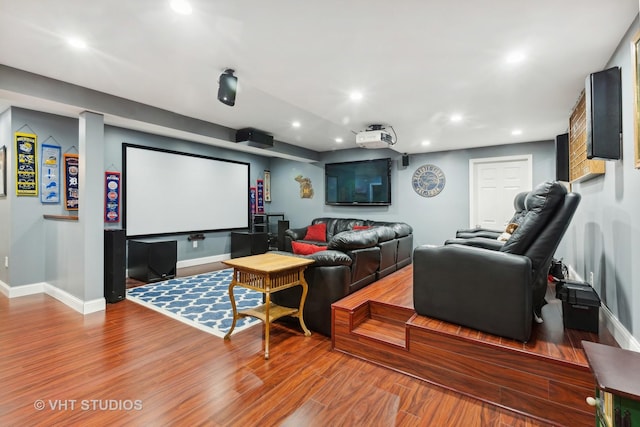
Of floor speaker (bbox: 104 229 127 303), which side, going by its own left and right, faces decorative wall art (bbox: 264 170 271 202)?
left

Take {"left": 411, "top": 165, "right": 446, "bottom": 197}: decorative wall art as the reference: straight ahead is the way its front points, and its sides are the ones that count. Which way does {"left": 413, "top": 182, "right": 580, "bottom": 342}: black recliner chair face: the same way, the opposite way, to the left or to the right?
to the right

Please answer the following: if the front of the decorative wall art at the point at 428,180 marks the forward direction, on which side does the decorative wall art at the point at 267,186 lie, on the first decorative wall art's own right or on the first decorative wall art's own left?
on the first decorative wall art's own right

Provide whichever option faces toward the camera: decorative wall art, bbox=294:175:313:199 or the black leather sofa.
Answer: the decorative wall art

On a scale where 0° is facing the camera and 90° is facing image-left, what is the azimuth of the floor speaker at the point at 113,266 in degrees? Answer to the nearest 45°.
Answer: approximately 315°

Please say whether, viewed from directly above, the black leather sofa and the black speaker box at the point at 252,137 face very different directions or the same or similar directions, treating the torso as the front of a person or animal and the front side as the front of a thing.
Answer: very different directions

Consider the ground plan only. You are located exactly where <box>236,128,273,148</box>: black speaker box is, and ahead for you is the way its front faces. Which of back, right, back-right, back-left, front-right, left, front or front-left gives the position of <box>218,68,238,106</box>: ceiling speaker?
front-right

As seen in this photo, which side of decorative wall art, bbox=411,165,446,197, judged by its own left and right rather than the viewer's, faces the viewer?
front

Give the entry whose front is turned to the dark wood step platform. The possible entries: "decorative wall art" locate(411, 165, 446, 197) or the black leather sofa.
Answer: the decorative wall art

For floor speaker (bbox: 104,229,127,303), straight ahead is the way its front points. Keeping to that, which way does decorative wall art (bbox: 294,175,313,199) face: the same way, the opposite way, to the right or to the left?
to the right

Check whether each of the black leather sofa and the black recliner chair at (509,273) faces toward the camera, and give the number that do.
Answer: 0

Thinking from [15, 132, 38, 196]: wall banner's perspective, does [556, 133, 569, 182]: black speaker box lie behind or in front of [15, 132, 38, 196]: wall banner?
in front

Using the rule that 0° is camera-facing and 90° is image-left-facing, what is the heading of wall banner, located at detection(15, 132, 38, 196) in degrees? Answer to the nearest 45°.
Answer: approximately 315°

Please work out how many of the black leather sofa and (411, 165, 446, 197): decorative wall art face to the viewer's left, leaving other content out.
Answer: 1

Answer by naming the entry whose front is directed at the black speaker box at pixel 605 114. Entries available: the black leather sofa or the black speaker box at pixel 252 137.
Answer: the black speaker box at pixel 252 137

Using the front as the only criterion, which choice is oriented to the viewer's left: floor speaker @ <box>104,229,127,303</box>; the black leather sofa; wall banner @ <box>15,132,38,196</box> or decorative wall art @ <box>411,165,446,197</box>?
the black leather sofa

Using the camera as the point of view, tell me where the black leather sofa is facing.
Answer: facing to the left of the viewer

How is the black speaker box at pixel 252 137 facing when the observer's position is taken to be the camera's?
facing the viewer and to the right of the viewer

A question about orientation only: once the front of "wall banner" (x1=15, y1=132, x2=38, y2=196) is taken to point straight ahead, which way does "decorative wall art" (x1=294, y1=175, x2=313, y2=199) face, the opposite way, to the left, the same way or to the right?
to the right

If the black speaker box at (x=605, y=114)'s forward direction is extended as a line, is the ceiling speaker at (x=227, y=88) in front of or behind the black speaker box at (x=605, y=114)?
in front
